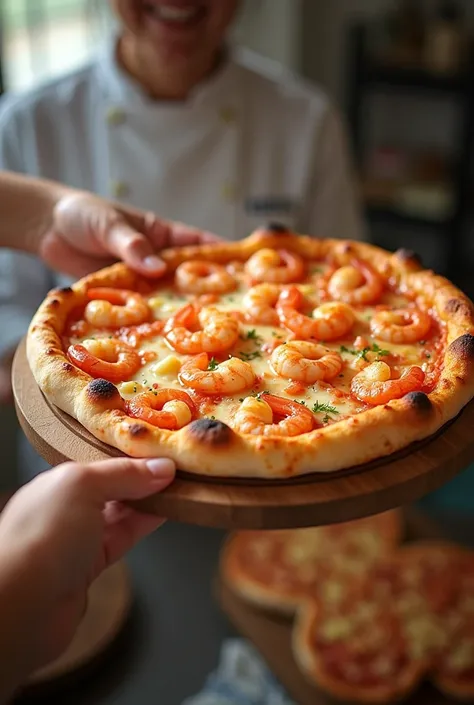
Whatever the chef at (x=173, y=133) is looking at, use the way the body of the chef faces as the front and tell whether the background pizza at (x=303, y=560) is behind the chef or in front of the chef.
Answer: in front

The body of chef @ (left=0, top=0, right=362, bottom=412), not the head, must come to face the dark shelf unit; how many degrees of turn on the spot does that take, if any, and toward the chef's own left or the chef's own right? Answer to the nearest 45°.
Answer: approximately 135° to the chef's own left

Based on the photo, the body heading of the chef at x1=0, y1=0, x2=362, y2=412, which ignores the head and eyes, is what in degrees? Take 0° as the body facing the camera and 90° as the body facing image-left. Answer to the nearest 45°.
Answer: approximately 0°

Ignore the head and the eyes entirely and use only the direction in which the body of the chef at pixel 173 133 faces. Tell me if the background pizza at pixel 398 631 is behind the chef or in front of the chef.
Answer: in front
